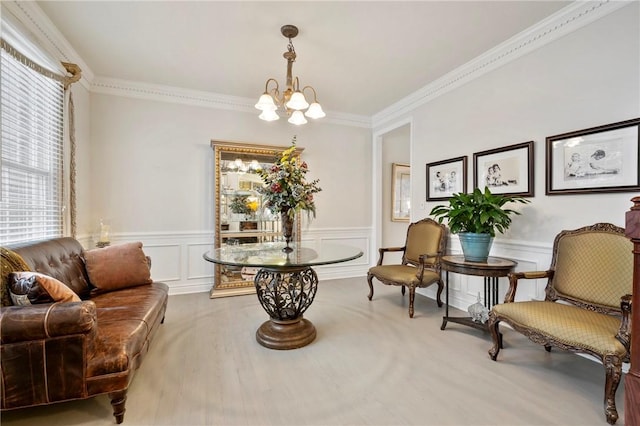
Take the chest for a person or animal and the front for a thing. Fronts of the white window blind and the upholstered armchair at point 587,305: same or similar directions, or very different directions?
very different directions

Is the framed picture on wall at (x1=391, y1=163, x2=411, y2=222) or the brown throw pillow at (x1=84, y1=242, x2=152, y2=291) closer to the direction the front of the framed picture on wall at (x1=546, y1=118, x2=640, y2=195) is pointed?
the brown throw pillow

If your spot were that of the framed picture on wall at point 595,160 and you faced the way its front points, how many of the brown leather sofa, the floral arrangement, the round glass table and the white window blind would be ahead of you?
4

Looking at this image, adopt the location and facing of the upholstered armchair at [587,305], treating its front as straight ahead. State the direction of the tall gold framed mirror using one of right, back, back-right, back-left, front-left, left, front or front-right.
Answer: front-right

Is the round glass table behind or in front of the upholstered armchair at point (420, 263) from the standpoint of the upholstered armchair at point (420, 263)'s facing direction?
in front

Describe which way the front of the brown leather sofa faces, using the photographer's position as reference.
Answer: facing to the right of the viewer

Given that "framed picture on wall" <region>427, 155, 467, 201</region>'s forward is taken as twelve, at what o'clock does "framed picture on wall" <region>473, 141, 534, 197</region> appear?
"framed picture on wall" <region>473, 141, 534, 197</region> is roughly at 9 o'clock from "framed picture on wall" <region>427, 155, 467, 201</region>.

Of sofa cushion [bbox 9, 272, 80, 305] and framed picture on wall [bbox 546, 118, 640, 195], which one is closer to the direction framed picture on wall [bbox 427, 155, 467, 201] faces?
the sofa cushion

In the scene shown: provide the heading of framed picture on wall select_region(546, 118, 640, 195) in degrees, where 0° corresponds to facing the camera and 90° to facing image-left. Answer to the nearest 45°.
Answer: approximately 45°

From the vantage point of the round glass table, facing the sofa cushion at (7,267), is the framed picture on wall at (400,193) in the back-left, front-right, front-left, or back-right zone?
back-right

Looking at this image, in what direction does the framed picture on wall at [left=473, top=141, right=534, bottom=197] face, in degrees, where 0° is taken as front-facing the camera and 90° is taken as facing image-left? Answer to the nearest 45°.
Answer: approximately 45°

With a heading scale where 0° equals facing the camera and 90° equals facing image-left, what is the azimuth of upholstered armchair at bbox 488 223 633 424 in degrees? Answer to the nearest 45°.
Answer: approximately 45°

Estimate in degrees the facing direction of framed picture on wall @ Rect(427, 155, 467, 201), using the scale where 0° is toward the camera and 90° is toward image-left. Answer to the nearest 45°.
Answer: approximately 45°

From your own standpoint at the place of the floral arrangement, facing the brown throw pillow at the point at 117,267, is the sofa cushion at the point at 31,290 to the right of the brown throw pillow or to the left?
left
